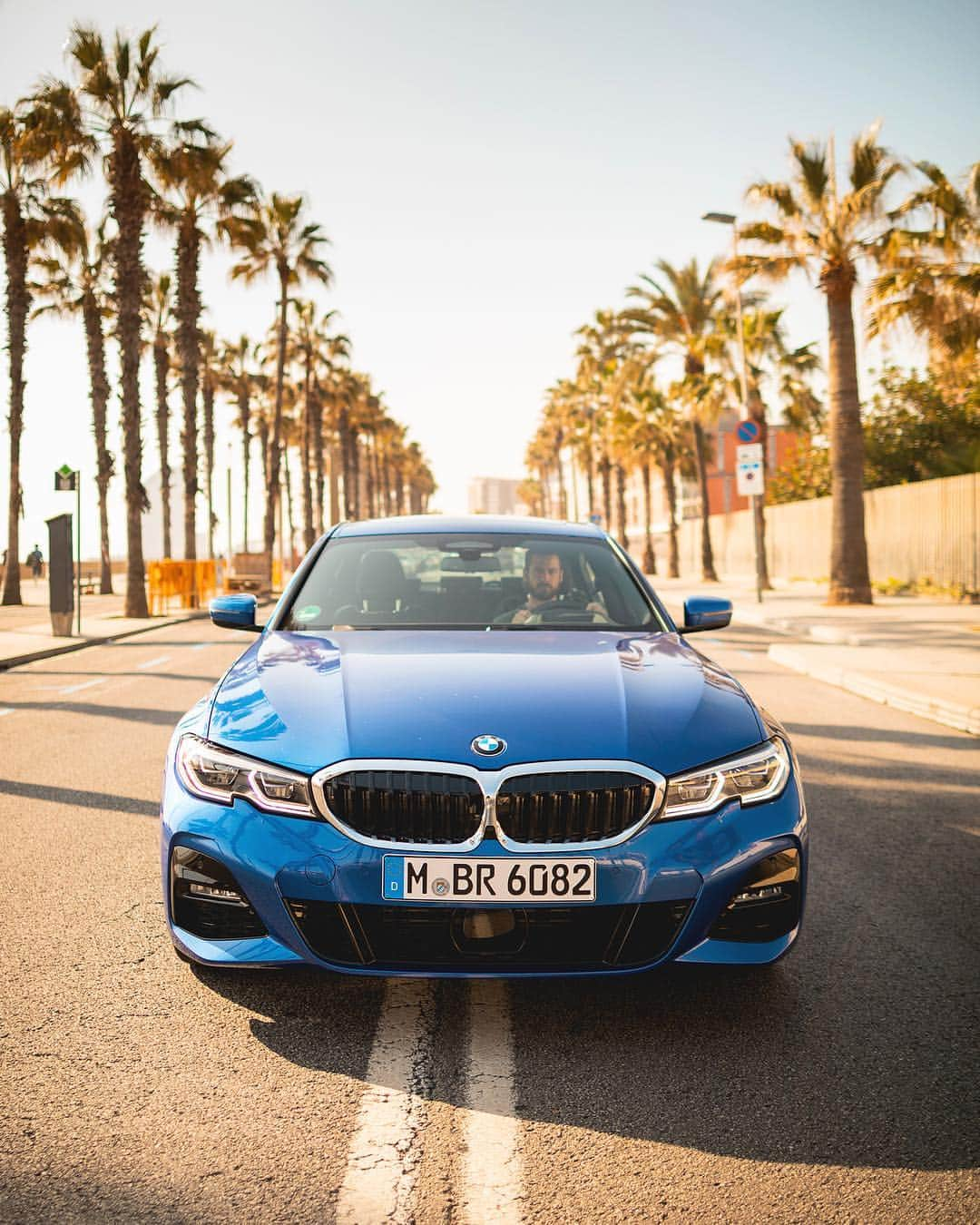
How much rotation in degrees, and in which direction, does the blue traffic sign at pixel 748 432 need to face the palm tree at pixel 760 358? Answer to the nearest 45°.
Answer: approximately 180°

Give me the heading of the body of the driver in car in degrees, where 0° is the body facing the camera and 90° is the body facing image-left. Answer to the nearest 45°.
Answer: approximately 0°

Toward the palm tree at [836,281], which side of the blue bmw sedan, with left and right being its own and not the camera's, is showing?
back

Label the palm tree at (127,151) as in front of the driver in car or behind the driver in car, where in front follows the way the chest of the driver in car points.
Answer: behind

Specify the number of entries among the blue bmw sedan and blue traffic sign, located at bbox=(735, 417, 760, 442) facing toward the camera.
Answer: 2

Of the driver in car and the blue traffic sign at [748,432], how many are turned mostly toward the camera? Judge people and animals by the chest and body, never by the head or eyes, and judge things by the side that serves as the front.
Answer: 2
